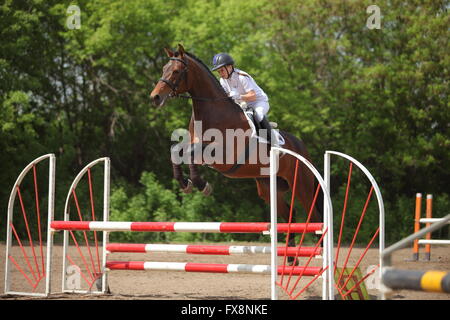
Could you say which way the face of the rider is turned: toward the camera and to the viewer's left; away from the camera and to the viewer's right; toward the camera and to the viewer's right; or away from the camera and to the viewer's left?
toward the camera and to the viewer's left

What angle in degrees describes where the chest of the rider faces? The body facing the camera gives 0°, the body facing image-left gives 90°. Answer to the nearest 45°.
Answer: approximately 45°

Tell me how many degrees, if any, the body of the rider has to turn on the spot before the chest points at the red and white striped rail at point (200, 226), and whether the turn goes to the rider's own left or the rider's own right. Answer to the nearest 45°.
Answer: approximately 45° to the rider's own left

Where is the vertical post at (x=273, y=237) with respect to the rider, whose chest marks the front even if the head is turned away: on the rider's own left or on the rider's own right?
on the rider's own left
